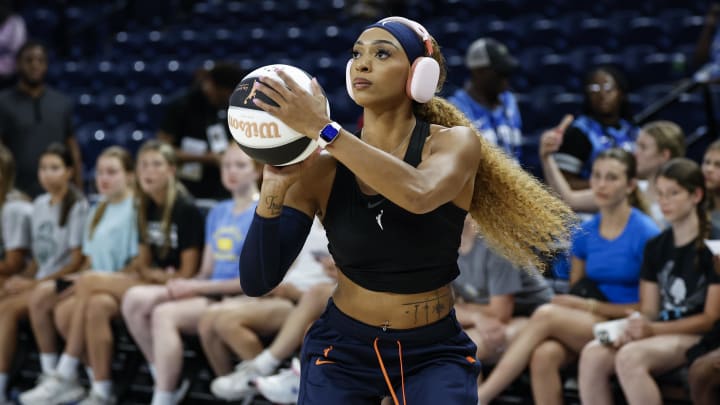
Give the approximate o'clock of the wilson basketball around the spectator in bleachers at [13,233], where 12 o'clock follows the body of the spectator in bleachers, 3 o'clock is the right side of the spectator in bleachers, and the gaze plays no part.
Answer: The wilson basketball is roughly at 10 o'clock from the spectator in bleachers.

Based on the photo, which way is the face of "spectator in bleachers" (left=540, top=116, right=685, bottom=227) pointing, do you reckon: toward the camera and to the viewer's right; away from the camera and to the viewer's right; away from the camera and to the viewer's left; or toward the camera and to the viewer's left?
toward the camera and to the viewer's left

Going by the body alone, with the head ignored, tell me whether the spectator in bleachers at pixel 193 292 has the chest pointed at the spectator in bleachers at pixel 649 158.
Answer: no

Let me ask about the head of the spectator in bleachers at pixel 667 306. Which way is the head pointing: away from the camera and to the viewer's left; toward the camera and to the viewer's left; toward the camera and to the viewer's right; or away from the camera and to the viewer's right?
toward the camera and to the viewer's left

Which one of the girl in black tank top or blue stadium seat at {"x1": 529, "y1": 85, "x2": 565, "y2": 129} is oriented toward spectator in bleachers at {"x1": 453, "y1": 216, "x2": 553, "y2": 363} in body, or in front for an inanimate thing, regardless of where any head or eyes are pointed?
the blue stadium seat

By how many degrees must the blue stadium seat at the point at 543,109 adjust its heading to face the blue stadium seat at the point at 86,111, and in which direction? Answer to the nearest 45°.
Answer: approximately 90° to its right

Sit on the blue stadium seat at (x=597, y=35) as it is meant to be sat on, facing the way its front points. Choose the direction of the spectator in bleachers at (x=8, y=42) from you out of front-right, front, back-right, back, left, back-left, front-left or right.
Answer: right

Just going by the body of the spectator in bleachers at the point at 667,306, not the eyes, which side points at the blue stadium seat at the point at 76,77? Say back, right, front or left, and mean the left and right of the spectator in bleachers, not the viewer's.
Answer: right

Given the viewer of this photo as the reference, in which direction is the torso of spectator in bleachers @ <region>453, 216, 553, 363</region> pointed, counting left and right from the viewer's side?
facing the viewer and to the left of the viewer

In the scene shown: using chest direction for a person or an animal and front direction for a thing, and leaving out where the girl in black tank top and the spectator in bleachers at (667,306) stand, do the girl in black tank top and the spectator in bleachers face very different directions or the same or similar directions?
same or similar directions

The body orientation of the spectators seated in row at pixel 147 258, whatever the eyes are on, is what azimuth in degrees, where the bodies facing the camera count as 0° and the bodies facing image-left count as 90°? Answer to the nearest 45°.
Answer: approximately 45°

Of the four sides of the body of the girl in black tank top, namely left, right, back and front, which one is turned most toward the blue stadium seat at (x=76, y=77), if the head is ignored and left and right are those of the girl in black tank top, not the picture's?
back

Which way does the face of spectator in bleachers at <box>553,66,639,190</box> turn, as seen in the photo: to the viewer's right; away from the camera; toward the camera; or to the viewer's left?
toward the camera

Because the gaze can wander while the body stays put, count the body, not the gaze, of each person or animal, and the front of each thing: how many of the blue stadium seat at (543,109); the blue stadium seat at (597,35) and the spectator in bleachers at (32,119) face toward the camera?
3

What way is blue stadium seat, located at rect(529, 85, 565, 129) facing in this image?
toward the camera

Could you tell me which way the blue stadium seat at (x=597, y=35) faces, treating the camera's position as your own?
facing the viewer

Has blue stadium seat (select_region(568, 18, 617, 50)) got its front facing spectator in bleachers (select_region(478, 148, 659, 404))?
yes

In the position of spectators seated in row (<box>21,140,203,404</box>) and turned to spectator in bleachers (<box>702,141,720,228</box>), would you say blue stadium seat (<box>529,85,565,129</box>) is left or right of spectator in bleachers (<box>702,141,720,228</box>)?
left

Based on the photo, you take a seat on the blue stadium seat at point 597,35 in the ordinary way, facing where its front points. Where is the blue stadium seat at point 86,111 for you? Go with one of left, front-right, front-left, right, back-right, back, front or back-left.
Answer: right

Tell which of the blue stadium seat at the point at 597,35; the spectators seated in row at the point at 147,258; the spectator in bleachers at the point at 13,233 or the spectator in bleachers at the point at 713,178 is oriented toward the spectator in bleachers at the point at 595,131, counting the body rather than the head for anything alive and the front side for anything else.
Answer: the blue stadium seat
